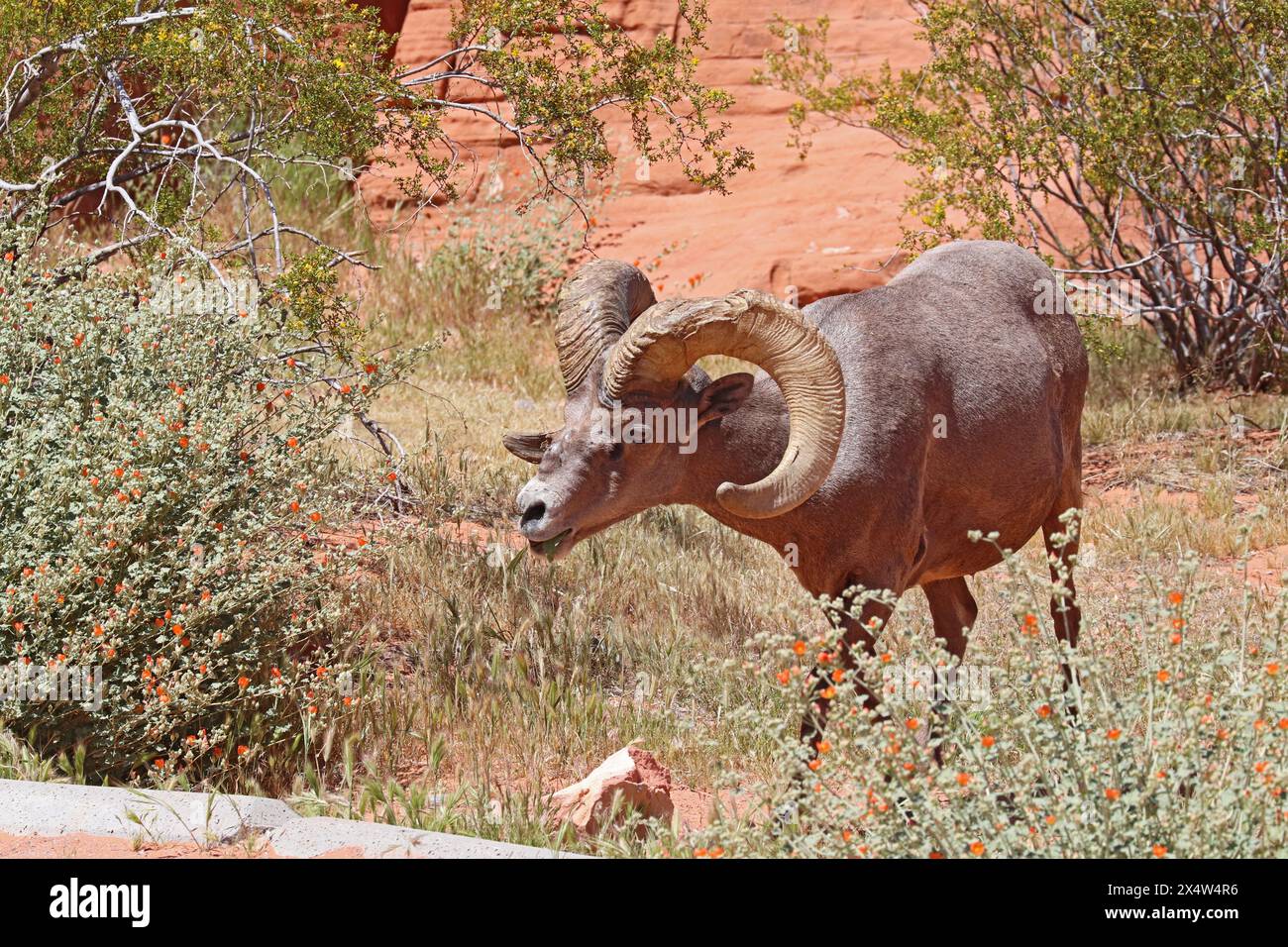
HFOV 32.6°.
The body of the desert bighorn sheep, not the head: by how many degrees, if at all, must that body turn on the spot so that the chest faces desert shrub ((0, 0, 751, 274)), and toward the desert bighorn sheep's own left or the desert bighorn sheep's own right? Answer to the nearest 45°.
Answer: approximately 90° to the desert bighorn sheep's own right

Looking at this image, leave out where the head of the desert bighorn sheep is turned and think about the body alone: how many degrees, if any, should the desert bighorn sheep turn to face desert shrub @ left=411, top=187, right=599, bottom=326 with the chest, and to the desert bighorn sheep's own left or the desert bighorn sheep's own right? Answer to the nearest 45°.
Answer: approximately 135° to the desert bighorn sheep's own right

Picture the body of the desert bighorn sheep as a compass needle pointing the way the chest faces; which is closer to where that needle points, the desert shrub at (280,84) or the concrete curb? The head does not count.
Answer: the concrete curb

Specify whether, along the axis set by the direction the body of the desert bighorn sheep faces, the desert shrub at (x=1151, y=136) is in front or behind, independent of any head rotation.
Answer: behind

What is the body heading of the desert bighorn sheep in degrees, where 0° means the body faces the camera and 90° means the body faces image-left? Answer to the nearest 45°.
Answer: approximately 45°

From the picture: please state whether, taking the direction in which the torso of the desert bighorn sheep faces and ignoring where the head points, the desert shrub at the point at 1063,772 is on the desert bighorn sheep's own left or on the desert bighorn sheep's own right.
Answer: on the desert bighorn sheep's own left
